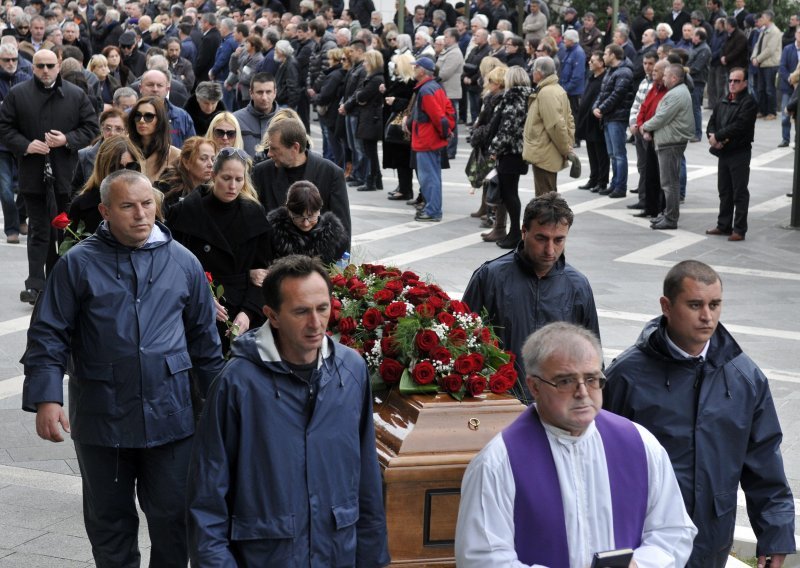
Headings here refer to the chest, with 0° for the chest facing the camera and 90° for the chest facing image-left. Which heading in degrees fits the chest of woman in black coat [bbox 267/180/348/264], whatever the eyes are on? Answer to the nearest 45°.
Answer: approximately 0°

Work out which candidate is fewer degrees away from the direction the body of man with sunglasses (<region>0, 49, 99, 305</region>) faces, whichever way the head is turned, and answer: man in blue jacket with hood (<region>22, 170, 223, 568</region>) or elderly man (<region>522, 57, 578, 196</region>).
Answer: the man in blue jacket with hood

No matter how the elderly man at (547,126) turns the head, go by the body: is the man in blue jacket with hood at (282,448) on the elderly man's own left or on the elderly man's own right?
on the elderly man's own left

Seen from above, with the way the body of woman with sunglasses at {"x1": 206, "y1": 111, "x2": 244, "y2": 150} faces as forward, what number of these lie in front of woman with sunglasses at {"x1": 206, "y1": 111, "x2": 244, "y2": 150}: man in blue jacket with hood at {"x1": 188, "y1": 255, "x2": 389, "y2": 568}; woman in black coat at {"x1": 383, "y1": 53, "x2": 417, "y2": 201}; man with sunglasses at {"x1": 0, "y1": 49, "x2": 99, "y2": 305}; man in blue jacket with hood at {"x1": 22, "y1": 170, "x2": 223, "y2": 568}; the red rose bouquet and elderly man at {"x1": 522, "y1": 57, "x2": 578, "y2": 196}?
3

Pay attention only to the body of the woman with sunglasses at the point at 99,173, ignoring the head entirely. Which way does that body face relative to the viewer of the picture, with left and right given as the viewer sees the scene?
facing the viewer and to the right of the viewer

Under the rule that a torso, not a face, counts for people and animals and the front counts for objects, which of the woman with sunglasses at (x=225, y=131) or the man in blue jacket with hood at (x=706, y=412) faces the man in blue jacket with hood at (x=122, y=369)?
the woman with sunglasses

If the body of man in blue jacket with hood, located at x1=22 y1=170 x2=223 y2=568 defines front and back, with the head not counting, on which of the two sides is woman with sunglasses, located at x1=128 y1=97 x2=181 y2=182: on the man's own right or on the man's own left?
on the man's own left
